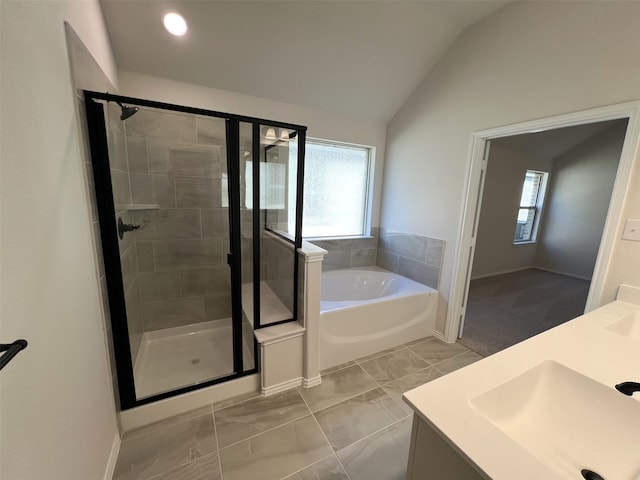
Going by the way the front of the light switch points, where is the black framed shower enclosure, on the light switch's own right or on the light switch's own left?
on the light switch's own right

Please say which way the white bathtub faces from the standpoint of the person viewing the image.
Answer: facing the viewer and to the right of the viewer

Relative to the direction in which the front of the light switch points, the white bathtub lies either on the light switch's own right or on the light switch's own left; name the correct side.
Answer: on the light switch's own right

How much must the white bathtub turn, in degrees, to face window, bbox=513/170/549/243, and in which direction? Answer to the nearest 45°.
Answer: approximately 90° to its left

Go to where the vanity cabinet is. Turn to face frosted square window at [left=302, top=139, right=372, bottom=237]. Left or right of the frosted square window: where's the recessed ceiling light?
left

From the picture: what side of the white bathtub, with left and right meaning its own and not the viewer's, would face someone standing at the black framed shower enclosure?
right

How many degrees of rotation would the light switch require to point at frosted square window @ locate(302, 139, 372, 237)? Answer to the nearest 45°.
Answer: approximately 90° to its right

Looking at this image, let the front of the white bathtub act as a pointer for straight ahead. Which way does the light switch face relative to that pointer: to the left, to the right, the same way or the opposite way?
to the right

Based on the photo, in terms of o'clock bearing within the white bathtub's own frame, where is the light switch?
The light switch is roughly at 11 o'clock from the white bathtub.

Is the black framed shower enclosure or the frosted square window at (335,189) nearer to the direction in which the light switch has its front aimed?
the black framed shower enclosure
